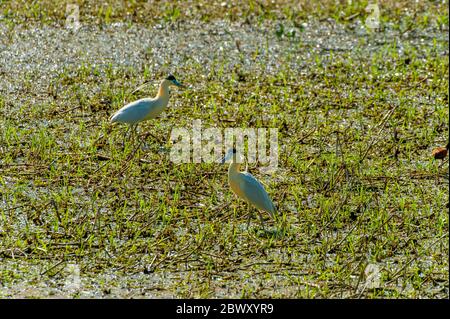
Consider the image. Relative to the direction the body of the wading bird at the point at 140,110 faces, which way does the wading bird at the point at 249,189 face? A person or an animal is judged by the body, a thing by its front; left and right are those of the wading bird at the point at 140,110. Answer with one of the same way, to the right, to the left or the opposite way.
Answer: the opposite way

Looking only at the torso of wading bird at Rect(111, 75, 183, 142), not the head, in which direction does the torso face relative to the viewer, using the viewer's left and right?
facing to the right of the viewer

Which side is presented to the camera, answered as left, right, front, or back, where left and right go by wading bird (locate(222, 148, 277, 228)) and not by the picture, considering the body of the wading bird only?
left

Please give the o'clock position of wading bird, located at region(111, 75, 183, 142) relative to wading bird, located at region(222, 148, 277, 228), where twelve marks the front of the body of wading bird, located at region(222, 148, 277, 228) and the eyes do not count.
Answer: wading bird, located at region(111, 75, 183, 142) is roughly at 2 o'clock from wading bird, located at region(222, 148, 277, 228).

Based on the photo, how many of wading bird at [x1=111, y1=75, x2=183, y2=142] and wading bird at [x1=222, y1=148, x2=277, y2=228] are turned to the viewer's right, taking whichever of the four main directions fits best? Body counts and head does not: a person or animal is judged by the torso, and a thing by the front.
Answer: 1

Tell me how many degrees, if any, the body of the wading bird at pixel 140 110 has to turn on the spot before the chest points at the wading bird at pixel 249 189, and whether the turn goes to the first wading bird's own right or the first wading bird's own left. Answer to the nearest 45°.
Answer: approximately 45° to the first wading bird's own right
